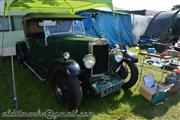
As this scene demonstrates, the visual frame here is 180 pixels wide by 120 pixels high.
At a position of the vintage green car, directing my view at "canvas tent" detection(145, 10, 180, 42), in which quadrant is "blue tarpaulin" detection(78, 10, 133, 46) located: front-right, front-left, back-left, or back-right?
front-left

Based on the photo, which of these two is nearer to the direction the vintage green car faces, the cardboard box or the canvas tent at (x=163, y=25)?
the cardboard box

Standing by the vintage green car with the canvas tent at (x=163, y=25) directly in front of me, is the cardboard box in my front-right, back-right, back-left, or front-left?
front-right

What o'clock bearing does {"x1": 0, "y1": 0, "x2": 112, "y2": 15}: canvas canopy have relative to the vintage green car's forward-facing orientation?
The canvas canopy is roughly at 7 o'clock from the vintage green car.

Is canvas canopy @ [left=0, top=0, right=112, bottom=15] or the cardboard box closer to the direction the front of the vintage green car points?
the cardboard box

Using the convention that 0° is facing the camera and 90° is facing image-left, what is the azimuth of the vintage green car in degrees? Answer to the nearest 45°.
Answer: approximately 315°

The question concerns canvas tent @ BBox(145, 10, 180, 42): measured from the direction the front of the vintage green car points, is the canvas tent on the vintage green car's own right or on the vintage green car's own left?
on the vintage green car's own left

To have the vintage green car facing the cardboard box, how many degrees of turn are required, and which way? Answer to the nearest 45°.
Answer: approximately 45° to its left

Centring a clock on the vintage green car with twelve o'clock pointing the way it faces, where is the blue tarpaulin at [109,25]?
The blue tarpaulin is roughly at 8 o'clock from the vintage green car.
